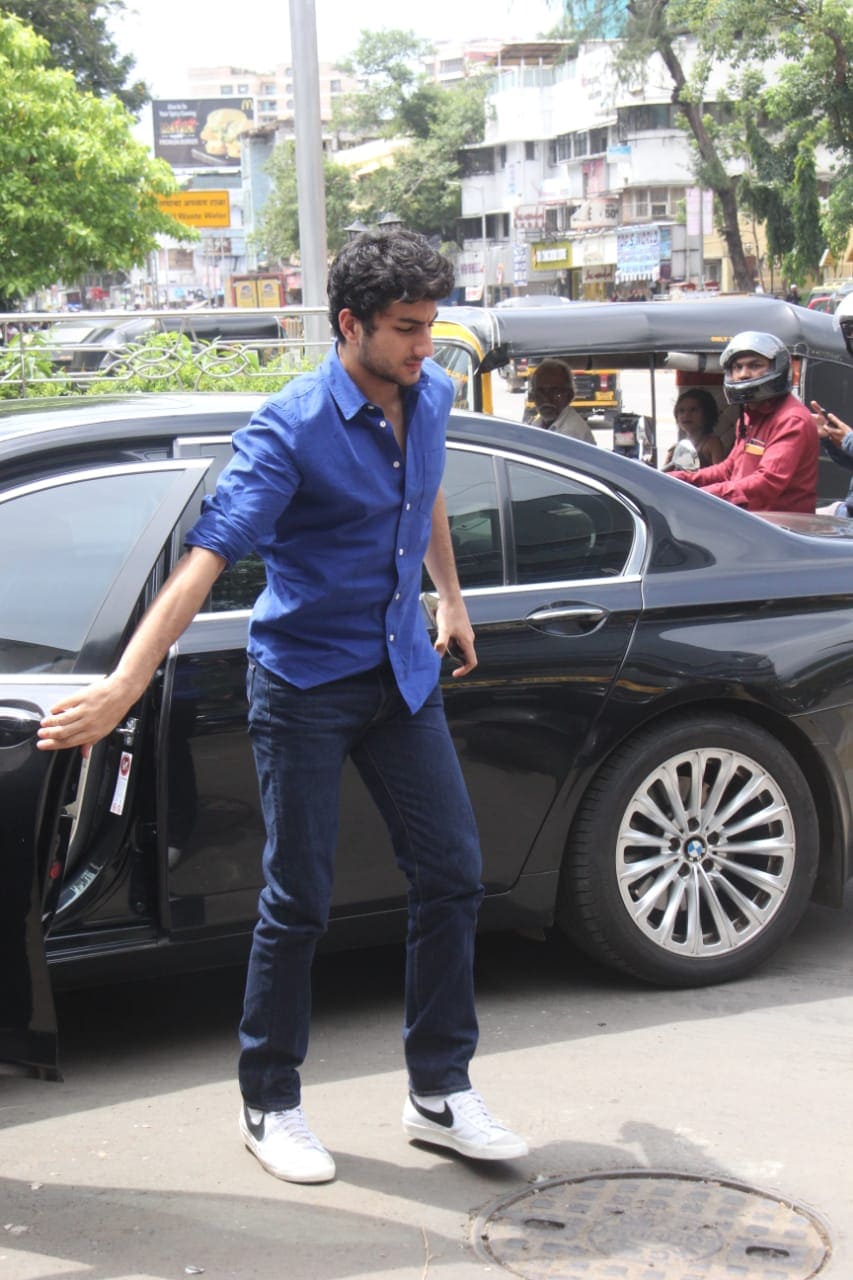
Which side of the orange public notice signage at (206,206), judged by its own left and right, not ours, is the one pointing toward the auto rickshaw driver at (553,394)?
front

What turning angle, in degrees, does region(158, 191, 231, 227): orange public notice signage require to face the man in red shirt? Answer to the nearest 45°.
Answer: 0° — it already faces them

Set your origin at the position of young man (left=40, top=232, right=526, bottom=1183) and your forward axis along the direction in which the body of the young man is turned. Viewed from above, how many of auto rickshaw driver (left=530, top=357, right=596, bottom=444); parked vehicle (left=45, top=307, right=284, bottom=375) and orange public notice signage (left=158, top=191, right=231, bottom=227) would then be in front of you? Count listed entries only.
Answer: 0

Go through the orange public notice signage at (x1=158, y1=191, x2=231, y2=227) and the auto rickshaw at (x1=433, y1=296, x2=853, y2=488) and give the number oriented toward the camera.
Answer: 1

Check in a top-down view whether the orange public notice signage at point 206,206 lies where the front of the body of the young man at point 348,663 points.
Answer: no

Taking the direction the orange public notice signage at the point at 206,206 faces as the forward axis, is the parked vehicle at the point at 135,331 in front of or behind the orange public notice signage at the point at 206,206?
in front

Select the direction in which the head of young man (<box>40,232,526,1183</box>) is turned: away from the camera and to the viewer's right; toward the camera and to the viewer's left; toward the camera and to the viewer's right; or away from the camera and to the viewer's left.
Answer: toward the camera and to the viewer's right

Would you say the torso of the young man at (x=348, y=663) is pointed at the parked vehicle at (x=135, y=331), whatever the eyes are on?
no

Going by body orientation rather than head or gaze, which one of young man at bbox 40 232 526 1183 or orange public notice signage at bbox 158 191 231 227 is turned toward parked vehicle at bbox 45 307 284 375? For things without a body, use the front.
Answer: the orange public notice signage

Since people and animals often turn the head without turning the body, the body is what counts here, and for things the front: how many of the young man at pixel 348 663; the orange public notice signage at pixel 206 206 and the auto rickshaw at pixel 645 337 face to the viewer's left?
1

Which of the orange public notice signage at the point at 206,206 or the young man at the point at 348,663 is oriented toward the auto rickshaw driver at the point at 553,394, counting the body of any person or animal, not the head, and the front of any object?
the orange public notice signage

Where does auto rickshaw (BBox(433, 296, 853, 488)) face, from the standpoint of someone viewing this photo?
facing to the left of the viewer

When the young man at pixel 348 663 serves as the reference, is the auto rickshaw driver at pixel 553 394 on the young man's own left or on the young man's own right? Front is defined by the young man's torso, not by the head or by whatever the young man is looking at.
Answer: on the young man's own left

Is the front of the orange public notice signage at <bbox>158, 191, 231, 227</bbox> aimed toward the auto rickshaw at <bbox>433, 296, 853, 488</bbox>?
yes

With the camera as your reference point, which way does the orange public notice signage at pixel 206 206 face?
facing the viewer
